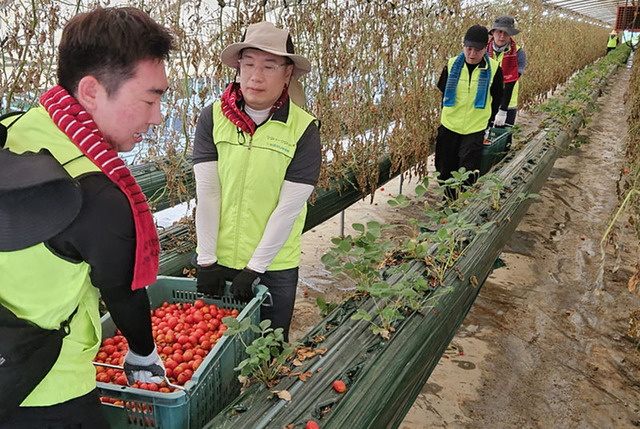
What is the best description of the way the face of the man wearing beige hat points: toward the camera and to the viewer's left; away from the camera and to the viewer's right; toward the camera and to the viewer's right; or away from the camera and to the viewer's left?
toward the camera and to the viewer's left

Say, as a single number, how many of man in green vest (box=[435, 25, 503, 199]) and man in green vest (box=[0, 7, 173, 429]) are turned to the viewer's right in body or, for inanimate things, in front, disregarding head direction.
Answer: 1

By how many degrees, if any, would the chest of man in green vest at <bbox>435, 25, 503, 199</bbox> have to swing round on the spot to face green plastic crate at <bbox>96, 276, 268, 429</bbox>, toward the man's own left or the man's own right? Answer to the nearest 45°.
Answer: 0° — they already face it

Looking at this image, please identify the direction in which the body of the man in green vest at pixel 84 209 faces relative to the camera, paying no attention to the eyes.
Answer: to the viewer's right

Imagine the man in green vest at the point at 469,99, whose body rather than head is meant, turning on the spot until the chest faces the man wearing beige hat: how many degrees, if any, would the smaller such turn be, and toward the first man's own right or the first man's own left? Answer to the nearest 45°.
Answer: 0° — they already face them

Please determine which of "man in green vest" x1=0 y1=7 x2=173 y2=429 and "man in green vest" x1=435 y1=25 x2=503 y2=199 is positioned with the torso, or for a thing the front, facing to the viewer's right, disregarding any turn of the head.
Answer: "man in green vest" x1=0 y1=7 x2=173 y2=429

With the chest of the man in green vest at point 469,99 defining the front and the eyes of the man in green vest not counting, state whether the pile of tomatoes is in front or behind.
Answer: in front

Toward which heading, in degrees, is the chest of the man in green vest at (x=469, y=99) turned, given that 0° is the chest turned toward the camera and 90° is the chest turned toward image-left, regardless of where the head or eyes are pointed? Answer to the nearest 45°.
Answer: approximately 0°

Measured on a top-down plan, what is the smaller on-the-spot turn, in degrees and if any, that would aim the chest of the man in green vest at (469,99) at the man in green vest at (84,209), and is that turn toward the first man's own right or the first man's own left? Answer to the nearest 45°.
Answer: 0° — they already face them

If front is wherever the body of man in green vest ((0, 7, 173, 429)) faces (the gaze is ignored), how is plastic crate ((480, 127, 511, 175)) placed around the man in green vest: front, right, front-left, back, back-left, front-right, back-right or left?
front-left
